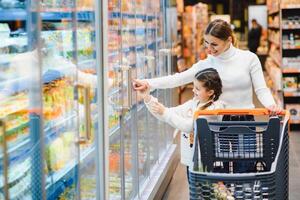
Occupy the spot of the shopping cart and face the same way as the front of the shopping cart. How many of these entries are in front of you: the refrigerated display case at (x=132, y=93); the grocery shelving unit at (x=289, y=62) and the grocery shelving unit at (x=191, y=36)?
0

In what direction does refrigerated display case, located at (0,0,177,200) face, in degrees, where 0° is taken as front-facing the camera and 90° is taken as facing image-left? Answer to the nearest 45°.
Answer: approximately 315°

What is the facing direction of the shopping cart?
toward the camera

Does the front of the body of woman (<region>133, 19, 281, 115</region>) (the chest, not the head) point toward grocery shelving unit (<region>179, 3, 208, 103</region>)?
no

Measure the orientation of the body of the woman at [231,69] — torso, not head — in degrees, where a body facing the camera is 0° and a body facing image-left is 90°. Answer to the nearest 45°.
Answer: approximately 45°

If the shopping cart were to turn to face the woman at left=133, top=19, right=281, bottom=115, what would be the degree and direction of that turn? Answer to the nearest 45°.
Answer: approximately 180°

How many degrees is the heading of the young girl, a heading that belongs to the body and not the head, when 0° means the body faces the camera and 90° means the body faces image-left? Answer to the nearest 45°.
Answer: approximately 90°

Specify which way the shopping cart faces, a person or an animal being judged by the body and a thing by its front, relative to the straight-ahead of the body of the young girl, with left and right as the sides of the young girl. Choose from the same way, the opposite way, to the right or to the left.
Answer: to the left

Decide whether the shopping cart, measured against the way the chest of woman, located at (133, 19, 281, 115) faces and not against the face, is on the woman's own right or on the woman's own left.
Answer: on the woman's own left

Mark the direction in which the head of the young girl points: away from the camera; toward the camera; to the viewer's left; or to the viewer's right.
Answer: to the viewer's left

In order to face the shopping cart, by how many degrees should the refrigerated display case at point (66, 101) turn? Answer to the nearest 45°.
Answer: approximately 45° to its left

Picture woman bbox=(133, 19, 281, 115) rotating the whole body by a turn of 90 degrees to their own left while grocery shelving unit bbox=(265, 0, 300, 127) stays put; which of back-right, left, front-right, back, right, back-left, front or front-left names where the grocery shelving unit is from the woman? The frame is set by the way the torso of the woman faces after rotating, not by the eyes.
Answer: back-left

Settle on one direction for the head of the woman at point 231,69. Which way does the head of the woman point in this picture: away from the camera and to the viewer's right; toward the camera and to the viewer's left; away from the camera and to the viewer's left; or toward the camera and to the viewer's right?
toward the camera and to the viewer's left

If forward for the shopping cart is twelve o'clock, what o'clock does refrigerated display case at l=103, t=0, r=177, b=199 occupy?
The refrigerated display case is roughly at 5 o'clock from the shopping cart.

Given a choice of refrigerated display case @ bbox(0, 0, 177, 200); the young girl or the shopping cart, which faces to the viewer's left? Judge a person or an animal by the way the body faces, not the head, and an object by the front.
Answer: the young girl

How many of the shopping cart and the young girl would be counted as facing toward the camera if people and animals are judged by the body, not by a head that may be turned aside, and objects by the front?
1
